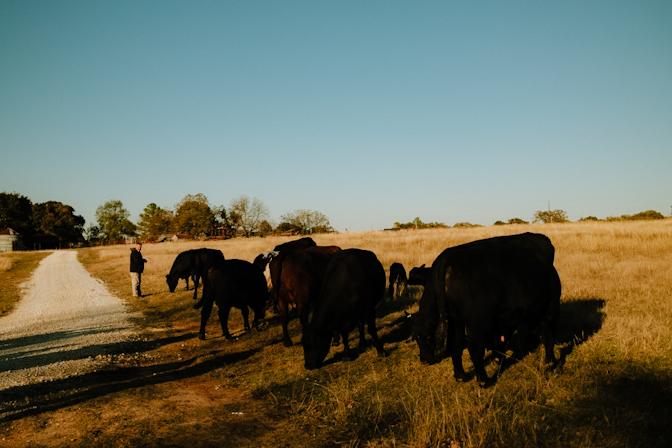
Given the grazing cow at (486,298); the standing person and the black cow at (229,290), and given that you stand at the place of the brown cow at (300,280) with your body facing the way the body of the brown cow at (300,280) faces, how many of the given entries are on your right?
1

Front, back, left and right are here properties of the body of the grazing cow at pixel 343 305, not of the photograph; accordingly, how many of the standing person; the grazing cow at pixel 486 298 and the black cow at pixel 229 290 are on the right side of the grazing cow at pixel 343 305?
2

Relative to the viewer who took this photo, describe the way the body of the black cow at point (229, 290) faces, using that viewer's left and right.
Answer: facing away from the viewer and to the right of the viewer

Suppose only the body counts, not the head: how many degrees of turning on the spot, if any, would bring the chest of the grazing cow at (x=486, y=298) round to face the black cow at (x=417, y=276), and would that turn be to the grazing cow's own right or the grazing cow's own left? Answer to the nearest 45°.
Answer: approximately 135° to the grazing cow's own right

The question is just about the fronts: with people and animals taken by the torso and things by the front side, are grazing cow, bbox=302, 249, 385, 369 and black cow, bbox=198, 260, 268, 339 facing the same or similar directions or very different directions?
very different directions

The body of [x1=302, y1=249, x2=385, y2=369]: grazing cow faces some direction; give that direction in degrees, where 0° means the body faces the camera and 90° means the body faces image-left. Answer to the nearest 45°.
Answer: approximately 45°

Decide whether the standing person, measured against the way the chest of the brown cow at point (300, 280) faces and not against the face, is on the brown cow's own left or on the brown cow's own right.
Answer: on the brown cow's own left

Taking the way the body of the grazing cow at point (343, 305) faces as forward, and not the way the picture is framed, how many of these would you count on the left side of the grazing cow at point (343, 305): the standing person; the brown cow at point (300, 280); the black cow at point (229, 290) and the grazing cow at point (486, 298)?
1

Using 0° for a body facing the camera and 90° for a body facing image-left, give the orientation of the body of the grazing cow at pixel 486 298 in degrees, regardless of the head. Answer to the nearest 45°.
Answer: approximately 45°

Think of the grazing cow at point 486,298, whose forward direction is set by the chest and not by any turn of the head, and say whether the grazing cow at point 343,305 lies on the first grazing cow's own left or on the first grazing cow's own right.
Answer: on the first grazing cow's own right

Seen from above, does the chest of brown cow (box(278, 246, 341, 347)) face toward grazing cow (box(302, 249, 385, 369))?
no

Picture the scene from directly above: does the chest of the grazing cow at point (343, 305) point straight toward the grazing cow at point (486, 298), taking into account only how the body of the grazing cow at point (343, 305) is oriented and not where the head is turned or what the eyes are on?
no

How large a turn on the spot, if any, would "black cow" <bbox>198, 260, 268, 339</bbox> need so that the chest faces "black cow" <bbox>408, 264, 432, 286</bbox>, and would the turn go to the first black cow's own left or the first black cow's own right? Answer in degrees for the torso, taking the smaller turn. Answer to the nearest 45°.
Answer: approximately 45° to the first black cow's own right
